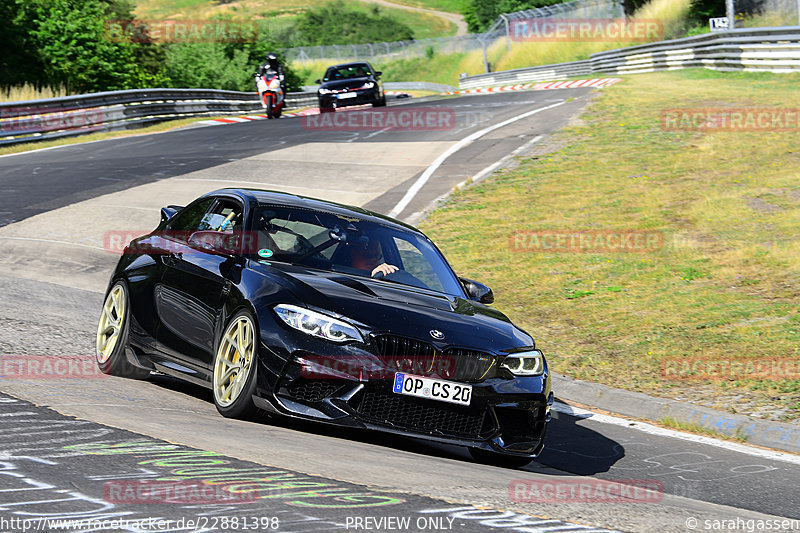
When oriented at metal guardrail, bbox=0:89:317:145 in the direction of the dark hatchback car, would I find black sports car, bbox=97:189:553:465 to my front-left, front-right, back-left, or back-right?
back-right

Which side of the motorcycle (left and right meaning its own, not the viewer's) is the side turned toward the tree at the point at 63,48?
right

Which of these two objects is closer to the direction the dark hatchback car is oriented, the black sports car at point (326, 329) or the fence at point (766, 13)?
the black sports car

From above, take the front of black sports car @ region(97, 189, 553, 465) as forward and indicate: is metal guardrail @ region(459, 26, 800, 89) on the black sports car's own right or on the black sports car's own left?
on the black sports car's own left

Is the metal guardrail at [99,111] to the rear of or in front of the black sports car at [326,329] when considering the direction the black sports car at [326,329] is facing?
to the rear

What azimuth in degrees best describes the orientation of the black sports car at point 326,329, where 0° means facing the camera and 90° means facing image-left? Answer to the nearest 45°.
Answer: approximately 315°

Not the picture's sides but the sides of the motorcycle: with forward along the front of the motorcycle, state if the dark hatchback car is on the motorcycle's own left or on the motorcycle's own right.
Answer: on the motorcycle's own left

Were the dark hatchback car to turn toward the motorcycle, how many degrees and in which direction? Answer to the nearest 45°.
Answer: approximately 90° to its right

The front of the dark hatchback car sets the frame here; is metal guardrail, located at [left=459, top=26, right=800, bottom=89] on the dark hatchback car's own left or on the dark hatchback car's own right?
on the dark hatchback car's own left

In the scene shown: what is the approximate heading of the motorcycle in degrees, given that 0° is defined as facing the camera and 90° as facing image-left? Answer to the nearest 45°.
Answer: approximately 0°

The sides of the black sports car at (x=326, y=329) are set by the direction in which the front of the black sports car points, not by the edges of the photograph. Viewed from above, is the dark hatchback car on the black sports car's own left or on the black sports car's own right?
on the black sports car's own left

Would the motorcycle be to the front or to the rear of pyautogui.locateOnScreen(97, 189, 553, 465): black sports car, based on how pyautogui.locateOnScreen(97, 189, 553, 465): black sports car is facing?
to the rear

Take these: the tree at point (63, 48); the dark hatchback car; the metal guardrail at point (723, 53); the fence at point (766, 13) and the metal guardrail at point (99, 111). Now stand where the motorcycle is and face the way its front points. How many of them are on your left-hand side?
3
